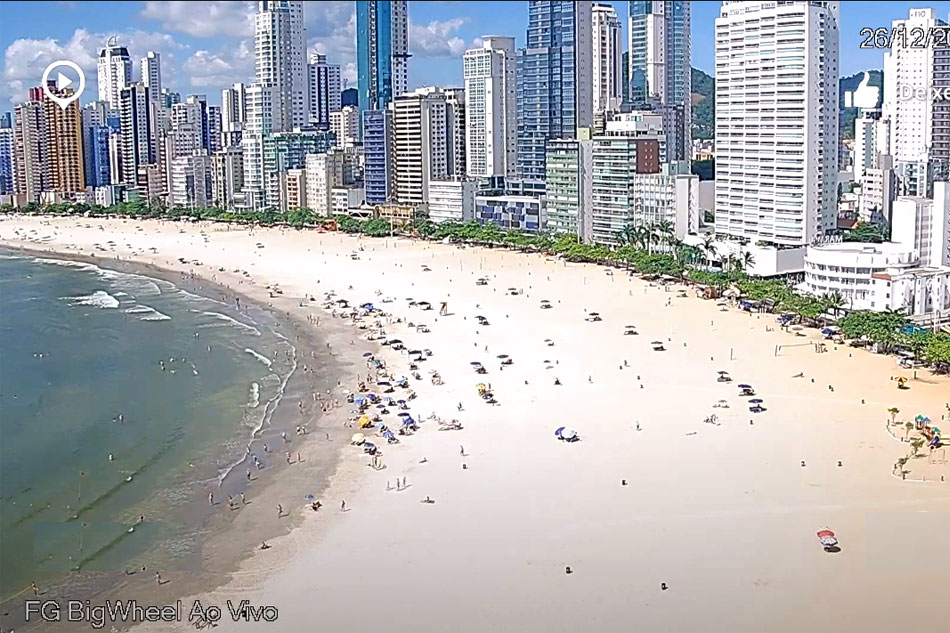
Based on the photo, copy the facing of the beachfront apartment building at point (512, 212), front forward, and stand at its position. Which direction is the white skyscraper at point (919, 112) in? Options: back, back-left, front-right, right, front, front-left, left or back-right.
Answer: back-left

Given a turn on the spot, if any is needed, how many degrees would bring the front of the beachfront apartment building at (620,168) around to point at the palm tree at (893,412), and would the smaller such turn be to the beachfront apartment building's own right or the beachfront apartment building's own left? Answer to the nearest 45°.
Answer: approximately 45° to the beachfront apartment building's own left

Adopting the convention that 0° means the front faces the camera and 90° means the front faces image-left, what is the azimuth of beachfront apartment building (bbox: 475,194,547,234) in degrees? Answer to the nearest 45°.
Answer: approximately 45°

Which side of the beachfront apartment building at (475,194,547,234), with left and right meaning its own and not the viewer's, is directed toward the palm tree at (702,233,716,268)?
left

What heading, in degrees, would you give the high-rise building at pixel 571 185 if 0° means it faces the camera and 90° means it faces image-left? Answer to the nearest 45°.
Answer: approximately 45°

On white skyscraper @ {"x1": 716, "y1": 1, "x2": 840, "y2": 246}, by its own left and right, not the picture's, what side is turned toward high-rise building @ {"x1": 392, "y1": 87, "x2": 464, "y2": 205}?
right

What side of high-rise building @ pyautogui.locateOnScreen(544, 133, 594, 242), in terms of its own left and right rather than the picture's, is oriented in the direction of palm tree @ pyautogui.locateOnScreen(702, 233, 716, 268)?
left

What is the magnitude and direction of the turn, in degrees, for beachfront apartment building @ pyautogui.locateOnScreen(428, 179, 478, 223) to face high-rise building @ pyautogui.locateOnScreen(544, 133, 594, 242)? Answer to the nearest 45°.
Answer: approximately 90° to its left

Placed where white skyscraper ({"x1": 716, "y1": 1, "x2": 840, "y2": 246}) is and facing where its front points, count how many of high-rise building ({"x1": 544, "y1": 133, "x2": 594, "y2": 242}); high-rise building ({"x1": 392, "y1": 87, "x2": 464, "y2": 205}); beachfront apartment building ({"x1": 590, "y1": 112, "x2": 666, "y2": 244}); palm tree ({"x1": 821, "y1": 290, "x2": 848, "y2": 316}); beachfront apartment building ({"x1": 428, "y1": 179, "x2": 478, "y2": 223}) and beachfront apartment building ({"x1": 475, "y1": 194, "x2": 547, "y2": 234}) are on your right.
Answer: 5
